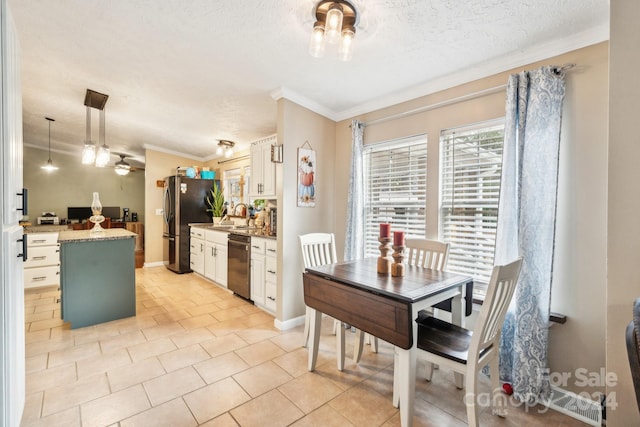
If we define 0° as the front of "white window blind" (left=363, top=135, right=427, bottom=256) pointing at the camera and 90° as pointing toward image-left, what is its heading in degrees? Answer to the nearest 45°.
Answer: approximately 45°

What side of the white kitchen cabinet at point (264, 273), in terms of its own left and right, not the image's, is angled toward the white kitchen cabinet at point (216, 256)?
right

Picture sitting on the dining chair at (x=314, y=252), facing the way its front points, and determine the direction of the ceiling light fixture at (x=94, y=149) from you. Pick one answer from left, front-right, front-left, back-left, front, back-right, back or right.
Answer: back-right

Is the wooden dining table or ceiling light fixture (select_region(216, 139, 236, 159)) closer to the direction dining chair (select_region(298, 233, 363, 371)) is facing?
the wooden dining table

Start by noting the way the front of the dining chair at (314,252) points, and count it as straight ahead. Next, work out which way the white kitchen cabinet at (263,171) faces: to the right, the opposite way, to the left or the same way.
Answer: to the right

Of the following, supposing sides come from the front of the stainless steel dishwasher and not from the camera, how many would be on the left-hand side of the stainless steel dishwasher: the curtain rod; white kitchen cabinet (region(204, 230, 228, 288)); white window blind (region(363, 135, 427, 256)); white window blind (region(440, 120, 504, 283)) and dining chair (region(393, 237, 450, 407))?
4

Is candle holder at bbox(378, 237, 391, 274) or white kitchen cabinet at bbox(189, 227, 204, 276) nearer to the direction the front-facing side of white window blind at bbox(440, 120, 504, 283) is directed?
the candle holder

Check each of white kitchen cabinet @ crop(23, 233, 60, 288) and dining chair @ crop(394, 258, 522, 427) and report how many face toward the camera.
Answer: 1

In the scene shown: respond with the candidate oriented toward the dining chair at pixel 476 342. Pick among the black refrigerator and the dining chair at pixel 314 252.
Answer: the dining chair at pixel 314 252

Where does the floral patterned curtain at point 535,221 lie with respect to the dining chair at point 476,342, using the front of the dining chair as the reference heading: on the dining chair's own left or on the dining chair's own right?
on the dining chair's own right

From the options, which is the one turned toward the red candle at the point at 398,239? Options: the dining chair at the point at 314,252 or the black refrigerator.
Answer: the dining chair
